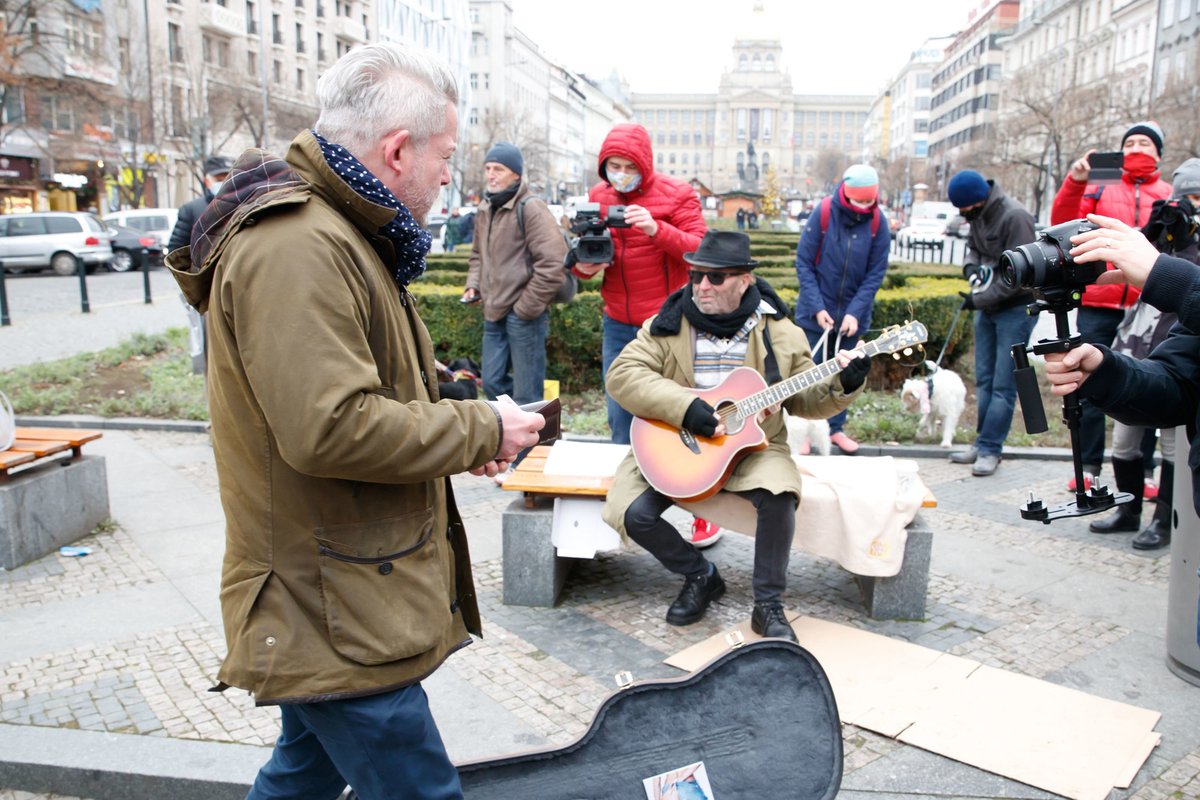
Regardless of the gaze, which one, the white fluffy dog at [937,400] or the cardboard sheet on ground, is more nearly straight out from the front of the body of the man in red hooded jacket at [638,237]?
the cardboard sheet on ground

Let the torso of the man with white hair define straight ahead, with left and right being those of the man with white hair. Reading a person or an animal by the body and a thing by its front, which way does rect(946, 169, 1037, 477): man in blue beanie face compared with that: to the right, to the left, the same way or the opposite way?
the opposite way

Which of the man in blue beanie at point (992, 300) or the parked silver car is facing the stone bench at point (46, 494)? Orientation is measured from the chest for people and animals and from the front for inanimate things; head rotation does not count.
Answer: the man in blue beanie

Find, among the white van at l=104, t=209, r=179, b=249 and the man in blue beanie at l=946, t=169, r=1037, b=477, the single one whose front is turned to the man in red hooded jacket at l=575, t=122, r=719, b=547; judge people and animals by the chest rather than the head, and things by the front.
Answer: the man in blue beanie

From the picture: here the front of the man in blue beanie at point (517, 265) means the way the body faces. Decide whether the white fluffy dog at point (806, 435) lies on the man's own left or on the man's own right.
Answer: on the man's own left

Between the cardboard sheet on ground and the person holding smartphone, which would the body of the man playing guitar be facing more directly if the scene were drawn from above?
the cardboard sheet on ground

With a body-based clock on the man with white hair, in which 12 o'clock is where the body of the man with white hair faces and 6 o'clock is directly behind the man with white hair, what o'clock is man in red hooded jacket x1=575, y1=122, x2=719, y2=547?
The man in red hooded jacket is roughly at 10 o'clock from the man with white hair.

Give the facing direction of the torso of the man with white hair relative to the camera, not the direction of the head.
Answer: to the viewer's right

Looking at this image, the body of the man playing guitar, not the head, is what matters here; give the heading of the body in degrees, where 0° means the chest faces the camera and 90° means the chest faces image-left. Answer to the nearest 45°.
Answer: approximately 0°

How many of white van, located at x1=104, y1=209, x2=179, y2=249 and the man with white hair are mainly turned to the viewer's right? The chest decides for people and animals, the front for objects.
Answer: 1
